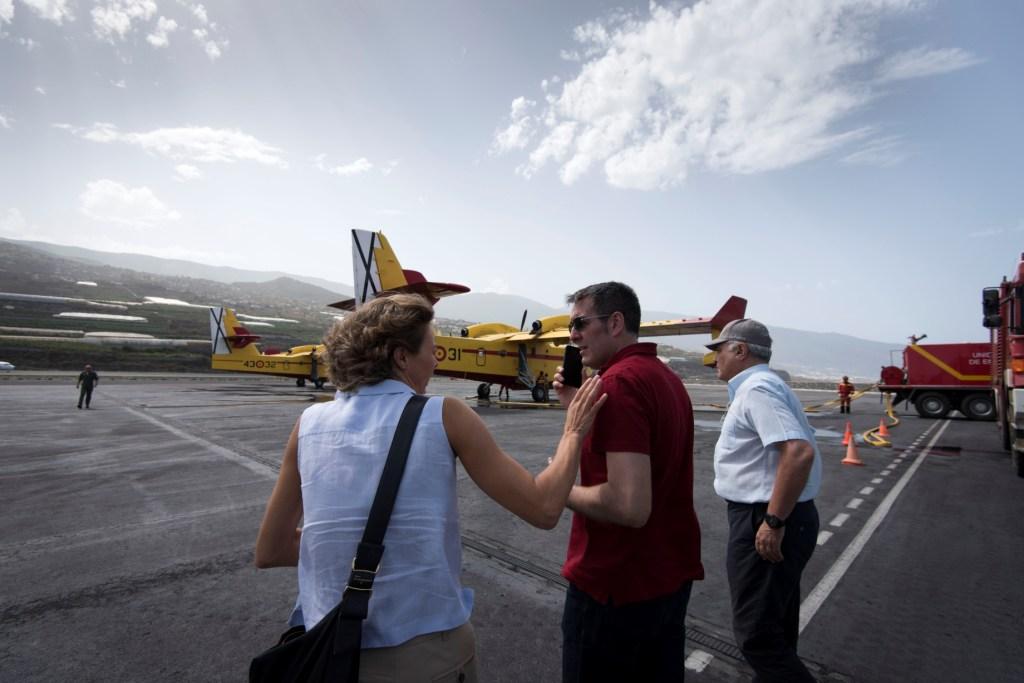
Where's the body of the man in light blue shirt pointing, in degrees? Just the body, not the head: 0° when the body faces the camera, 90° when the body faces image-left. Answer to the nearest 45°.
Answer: approximately 90°

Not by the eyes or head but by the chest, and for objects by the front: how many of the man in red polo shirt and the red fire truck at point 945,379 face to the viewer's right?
1

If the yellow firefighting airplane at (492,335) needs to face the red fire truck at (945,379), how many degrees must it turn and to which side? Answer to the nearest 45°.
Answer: approximately 45° to its right

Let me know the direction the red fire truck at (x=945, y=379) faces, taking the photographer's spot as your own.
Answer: facing to the right of the viewer

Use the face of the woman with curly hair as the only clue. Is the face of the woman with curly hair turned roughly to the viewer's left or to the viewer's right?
to the viewer's right

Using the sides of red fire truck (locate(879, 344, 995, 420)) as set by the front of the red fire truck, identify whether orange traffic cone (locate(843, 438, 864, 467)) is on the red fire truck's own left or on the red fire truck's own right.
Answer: on the red fire truck's own right

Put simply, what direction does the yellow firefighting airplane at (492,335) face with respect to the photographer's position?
facing away from the viewer and to the right of the viewer

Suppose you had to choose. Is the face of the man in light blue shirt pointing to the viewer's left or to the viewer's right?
to the viewer's left
